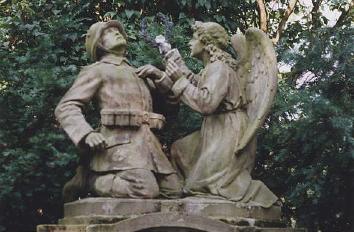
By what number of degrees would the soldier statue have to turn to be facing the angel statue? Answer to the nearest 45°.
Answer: approximately 45° to its left

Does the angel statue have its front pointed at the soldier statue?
yes

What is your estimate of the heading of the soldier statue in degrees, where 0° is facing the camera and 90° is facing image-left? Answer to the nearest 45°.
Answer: approximately 315°

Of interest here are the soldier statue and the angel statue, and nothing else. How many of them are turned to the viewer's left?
1

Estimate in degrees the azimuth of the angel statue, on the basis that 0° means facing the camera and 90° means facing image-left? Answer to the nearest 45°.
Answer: approximately 90°
